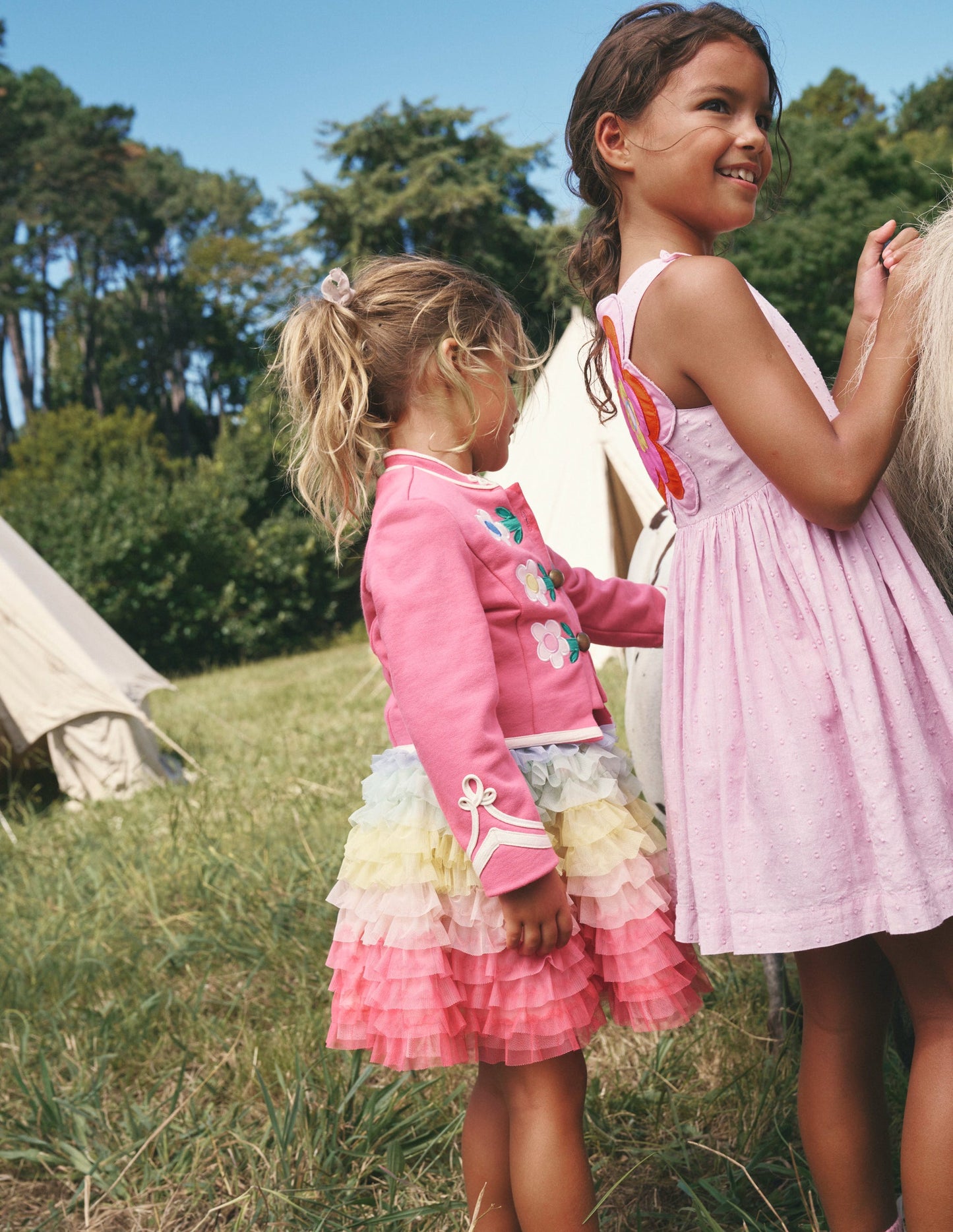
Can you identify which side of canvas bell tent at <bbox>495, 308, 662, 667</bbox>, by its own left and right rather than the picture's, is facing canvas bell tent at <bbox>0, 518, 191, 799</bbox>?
right

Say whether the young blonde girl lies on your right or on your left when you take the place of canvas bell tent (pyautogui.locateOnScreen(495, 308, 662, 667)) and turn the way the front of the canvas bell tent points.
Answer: on your right

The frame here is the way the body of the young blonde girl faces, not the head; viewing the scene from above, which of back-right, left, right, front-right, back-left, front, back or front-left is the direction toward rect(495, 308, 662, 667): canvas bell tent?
left

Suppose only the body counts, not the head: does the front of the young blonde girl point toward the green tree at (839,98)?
no

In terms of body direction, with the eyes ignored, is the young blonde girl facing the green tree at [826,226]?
no

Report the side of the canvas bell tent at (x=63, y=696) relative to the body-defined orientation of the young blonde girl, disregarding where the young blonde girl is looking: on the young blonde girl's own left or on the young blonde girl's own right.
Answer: on the young blonde girl's own left

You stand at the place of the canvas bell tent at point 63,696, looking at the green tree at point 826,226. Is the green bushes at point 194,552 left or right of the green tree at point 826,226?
left

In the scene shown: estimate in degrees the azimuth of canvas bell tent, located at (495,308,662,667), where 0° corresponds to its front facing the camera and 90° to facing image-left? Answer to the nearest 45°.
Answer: approximately 315°

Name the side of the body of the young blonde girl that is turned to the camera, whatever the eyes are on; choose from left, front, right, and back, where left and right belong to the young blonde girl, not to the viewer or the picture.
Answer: right

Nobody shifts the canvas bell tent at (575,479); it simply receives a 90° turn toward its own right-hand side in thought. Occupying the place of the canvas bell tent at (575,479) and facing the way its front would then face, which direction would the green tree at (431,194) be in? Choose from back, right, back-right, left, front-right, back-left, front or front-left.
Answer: back-right

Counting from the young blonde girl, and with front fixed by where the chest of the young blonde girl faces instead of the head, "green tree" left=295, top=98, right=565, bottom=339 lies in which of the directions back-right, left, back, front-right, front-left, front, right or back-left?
left
